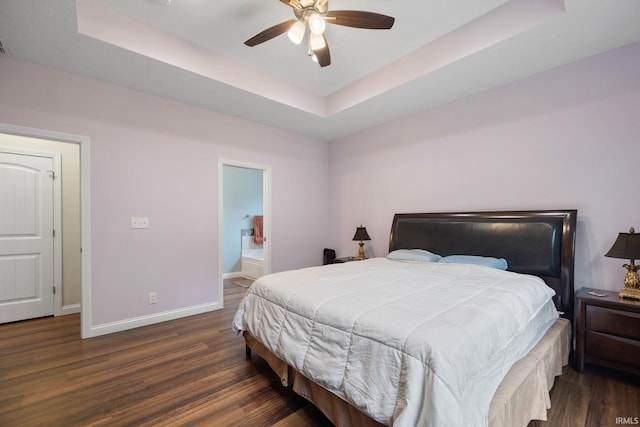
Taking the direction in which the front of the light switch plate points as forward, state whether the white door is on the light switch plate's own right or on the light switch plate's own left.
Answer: on the light switch plate's own right

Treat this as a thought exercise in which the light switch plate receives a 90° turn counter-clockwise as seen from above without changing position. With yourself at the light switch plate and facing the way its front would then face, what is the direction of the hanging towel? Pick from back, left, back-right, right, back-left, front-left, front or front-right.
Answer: front-left

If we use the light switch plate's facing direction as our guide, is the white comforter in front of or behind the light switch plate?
in front

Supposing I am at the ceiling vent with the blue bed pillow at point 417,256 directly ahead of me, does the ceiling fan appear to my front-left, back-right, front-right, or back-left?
front-right

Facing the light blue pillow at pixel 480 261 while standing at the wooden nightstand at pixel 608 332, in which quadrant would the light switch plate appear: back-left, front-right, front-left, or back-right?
front-left

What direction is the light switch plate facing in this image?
toward the camera

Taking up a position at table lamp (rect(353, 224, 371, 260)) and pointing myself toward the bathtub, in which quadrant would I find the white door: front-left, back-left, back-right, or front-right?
front-left

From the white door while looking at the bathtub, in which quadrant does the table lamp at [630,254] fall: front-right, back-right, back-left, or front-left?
front-right

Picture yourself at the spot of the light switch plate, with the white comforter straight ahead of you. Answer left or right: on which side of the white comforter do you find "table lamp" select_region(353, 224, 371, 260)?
left

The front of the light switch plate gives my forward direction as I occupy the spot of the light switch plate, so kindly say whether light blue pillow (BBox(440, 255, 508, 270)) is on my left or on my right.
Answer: on my left

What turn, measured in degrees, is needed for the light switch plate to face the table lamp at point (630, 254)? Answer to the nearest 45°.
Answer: approximately 45° to its left

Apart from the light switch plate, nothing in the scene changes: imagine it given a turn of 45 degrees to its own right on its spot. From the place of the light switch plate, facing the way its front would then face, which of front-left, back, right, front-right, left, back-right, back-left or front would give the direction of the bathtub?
back

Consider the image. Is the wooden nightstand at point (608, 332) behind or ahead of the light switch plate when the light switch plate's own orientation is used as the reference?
ahead
